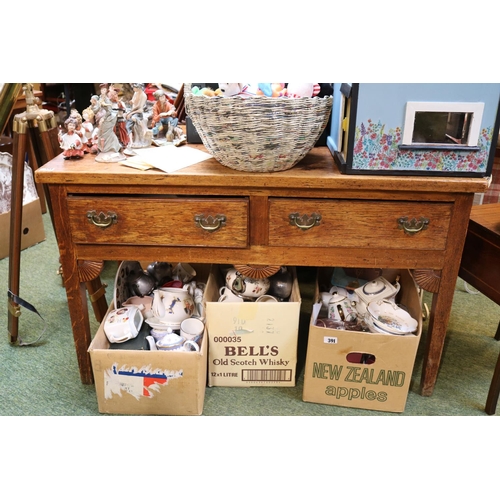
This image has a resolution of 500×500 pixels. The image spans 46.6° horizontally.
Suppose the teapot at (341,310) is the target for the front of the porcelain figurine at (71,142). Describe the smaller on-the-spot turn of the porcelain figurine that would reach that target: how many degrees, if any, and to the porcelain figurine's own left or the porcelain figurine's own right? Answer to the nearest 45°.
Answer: approximately 90° to the porcelain figurine's own left

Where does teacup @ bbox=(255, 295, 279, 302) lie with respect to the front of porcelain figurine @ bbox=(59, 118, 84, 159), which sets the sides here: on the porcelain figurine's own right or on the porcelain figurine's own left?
on the porcelain figurine's own left

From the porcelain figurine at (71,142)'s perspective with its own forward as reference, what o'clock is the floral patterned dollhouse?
The floral patterned dollhouse is roughly at 10 o'clock from the porcelain figurine.

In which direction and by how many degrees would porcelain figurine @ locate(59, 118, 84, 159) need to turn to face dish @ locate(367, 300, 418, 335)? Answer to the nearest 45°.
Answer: approximately 45° to its left

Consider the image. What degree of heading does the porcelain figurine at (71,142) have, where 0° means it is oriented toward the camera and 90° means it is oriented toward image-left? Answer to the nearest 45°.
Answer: approximately 0°
